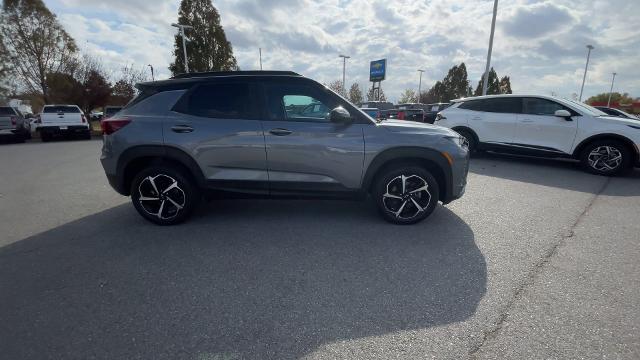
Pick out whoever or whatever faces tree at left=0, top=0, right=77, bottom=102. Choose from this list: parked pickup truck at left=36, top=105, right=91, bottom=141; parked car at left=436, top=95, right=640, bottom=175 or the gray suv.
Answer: parked pickup truck at left=36, top=105, right=91, bottom=141

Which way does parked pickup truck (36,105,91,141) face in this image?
away from the camera

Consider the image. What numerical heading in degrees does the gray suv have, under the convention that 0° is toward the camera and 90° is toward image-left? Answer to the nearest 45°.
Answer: approximately 270°

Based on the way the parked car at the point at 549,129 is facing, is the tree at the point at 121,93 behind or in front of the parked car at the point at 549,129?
behind

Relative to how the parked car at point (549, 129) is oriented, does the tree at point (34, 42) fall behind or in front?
behind

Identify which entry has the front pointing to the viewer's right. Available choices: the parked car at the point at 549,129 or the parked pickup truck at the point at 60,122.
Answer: the parked car at the point at 549,129

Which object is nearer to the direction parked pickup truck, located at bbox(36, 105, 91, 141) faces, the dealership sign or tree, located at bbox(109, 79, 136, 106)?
the tree

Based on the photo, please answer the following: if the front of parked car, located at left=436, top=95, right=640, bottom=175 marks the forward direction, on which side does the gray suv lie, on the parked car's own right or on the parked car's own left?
on the parked car's own right

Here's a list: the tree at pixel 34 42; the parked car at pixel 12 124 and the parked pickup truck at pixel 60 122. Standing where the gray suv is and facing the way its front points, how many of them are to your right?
0

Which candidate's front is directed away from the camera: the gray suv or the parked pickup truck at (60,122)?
the parked pickup truck

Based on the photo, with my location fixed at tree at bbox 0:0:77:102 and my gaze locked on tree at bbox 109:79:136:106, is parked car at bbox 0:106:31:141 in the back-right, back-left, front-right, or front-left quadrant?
back-right

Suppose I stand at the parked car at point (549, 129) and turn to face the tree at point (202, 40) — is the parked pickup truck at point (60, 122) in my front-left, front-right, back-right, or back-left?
front-left

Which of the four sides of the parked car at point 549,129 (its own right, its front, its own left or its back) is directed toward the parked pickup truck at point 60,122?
back

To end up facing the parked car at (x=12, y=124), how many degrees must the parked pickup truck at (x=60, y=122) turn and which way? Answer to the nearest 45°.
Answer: approximately 90° to its left

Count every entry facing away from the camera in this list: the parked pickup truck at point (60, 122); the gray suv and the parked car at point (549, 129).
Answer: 1

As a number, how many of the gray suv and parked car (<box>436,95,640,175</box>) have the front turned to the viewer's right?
2

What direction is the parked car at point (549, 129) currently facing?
to the viewer's right

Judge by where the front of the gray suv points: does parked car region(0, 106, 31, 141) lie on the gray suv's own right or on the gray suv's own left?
on the gray suv's own left

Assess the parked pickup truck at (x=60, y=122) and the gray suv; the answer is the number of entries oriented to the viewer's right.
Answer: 1
